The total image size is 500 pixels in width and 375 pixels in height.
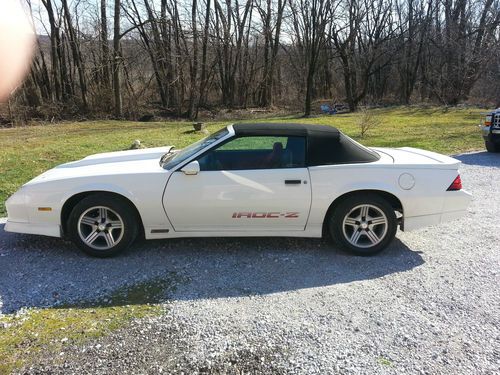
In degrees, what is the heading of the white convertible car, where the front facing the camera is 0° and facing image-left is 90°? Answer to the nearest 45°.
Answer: approximately 90°

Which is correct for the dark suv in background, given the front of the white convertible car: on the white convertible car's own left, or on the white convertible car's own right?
on the white convertible car's own right
